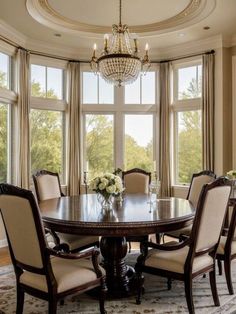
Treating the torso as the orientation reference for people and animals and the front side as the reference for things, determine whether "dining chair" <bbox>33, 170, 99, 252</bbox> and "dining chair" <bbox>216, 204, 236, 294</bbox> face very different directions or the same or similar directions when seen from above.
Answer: very different directions

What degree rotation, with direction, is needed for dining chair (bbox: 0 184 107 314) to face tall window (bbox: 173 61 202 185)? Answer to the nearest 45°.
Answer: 0° — it already faces it

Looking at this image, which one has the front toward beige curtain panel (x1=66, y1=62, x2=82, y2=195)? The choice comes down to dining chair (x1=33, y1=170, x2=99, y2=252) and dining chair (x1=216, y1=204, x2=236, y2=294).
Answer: dining chair (x1=216, y1=204, x2=236, y2=294)

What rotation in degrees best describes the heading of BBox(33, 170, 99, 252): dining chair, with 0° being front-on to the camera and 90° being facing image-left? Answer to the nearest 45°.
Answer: approximately 315°

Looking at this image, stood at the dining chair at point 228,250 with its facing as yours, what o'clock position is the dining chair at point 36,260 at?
the dining chair at point 36,260 is roughly at 9 o'clock from the dining chair at point 228,250.

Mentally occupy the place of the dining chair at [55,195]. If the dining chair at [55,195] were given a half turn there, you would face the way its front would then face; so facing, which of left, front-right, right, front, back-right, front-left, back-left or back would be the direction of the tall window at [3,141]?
front

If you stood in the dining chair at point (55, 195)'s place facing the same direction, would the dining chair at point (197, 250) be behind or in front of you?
in front

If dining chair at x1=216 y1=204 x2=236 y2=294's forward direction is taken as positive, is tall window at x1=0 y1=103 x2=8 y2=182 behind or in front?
in front

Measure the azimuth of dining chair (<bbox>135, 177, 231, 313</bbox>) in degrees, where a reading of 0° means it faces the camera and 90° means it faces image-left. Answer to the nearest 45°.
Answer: approximately 135°

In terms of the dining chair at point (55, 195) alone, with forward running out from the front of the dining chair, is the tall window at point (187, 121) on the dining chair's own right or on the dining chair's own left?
on the dining chair's own left

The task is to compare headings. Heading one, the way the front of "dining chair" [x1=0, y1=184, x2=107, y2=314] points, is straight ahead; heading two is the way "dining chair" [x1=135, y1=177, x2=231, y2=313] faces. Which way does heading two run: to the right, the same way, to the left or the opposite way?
to the left
